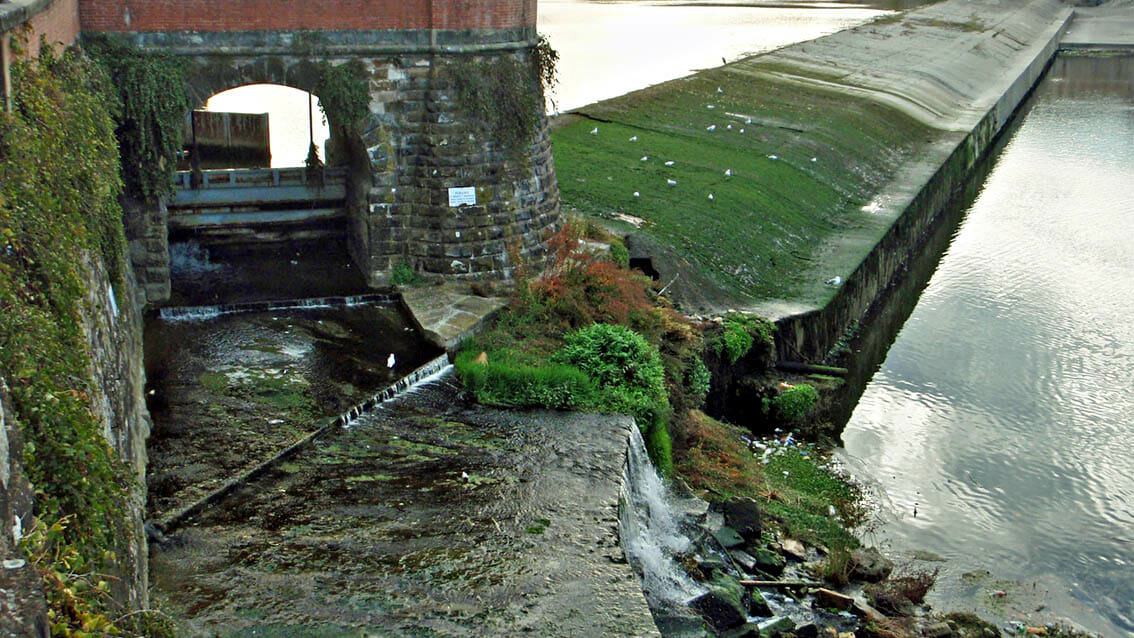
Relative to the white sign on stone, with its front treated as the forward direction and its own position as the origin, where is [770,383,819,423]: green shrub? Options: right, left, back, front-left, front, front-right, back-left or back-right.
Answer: left

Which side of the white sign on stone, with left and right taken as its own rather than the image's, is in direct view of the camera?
front

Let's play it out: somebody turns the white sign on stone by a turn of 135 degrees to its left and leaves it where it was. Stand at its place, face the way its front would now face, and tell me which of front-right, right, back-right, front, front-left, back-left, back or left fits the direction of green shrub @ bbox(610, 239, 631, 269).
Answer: front

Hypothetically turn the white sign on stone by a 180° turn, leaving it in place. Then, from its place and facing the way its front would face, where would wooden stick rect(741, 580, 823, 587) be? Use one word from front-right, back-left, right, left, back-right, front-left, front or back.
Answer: back-right

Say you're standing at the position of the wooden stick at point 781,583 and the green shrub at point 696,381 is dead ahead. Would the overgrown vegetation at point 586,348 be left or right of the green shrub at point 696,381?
left

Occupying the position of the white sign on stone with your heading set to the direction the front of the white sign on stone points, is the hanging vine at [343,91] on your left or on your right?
on your right

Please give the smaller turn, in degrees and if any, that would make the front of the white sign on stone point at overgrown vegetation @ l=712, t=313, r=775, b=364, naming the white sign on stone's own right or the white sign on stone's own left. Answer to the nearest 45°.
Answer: approximately 90° to the white sign on stone's own left

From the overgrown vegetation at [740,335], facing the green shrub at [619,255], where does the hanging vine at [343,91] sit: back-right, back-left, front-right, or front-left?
front-left

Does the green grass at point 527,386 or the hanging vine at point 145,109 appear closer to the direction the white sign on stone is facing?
the green grass

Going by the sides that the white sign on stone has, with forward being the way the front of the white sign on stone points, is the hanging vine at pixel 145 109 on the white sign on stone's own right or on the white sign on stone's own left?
on the white sign on stone's own right

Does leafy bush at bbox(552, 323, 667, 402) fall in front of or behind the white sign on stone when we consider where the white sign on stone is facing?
in front

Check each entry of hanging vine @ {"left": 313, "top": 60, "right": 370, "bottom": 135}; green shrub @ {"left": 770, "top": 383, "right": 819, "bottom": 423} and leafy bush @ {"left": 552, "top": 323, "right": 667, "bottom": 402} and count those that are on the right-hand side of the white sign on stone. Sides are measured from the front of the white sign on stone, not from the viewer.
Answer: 1

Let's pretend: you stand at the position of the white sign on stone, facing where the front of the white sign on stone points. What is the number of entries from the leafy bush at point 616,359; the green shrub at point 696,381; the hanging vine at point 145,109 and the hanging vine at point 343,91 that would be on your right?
2
